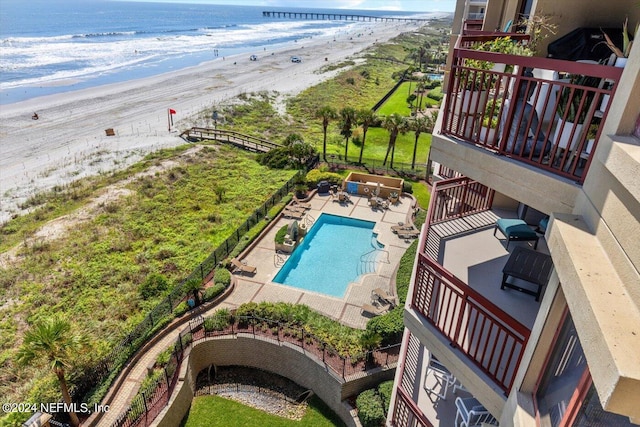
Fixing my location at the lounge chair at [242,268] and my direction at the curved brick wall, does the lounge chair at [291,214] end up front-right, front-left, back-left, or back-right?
back-left

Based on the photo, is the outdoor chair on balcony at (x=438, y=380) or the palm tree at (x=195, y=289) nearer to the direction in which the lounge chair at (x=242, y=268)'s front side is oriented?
the outdoor chair on balcony

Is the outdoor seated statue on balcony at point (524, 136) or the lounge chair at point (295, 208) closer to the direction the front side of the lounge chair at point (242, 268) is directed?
the outdoor seated statue on balcony

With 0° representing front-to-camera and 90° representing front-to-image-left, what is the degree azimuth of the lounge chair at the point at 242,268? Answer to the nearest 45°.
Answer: approximately 315°

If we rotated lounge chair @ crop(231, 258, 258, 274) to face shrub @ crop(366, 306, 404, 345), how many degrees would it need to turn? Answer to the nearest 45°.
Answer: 0° — it already faces it

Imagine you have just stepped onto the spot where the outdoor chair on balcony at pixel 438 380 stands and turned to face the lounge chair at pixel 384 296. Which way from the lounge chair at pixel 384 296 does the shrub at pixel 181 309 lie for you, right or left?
left

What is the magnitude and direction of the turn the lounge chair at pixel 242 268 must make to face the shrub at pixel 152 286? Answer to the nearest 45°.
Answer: approximately 135° to its right
